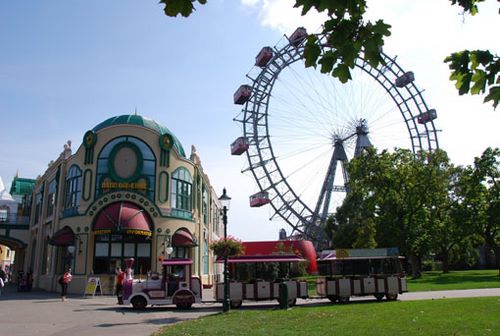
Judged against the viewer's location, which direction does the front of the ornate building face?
facing the viewer

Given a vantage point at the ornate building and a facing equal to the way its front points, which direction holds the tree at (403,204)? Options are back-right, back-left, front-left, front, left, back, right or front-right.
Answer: left

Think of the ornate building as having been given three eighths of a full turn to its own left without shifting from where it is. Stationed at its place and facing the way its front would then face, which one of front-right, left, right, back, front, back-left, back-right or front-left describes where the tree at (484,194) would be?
front-right
